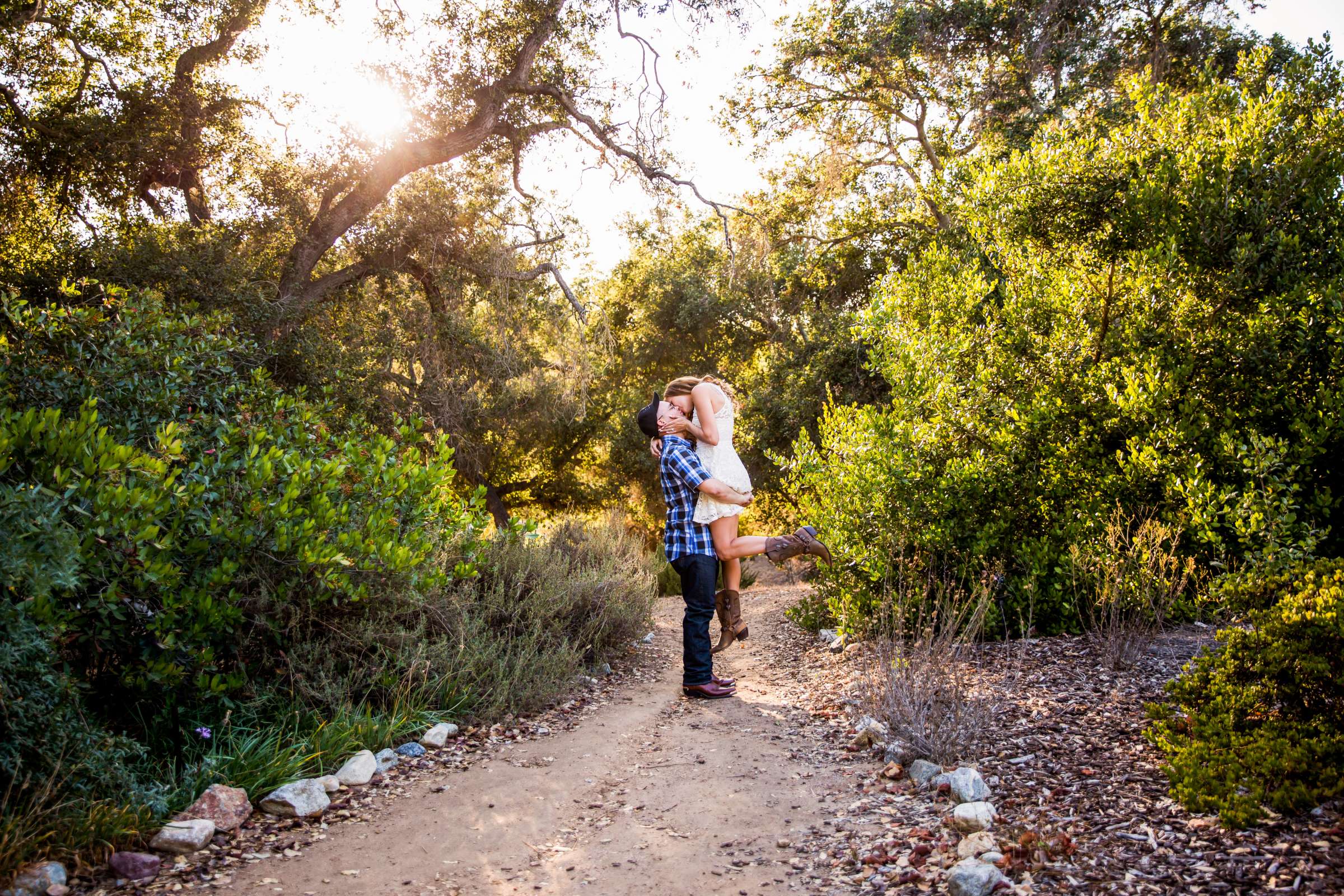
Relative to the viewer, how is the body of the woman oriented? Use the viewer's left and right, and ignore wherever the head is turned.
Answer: facing to the left of the viewer

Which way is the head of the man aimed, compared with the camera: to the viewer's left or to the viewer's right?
to the viewer's right

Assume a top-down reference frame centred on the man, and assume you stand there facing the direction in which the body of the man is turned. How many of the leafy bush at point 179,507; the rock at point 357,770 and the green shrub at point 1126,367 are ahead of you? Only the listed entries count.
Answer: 1

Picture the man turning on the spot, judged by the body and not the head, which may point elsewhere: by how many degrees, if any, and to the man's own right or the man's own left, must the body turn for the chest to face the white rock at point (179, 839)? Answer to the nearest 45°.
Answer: approximately 135° to the man's own right

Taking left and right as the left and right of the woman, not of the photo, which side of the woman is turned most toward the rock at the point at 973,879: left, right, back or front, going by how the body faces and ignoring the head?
left

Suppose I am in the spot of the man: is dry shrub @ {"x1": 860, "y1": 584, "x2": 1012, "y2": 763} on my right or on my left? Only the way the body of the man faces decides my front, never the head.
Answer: on my right

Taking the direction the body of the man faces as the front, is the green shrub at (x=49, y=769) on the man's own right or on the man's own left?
on the man's own right

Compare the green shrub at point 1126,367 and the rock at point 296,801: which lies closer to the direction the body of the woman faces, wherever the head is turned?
the rock

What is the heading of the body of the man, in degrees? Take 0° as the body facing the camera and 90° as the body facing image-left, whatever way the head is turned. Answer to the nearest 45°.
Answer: approximately 270°

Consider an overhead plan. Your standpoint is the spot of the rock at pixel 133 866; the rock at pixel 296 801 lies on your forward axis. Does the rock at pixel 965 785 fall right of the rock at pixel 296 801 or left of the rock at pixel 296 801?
right

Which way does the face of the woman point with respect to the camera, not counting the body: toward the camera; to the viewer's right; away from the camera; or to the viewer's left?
to the viewer's left
